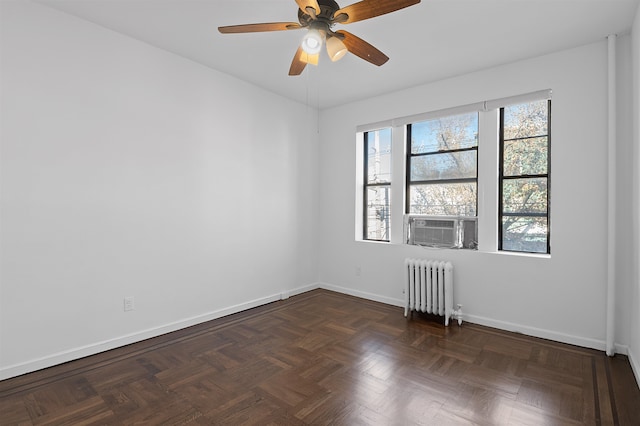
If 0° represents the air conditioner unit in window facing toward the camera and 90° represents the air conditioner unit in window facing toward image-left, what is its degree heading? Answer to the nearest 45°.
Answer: approximately 0°

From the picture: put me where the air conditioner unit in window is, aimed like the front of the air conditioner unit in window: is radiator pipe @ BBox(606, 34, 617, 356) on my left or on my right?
on my left

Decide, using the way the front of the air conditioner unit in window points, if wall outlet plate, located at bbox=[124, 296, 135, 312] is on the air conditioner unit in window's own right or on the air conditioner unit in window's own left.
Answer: on the air conditioner unit in window's own right

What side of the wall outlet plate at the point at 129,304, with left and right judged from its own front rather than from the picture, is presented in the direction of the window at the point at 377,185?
left

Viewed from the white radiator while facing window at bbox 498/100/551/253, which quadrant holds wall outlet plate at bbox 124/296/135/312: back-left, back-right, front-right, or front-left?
back-right

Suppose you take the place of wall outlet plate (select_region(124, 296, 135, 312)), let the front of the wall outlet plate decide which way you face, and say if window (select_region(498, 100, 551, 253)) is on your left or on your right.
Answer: on your left
